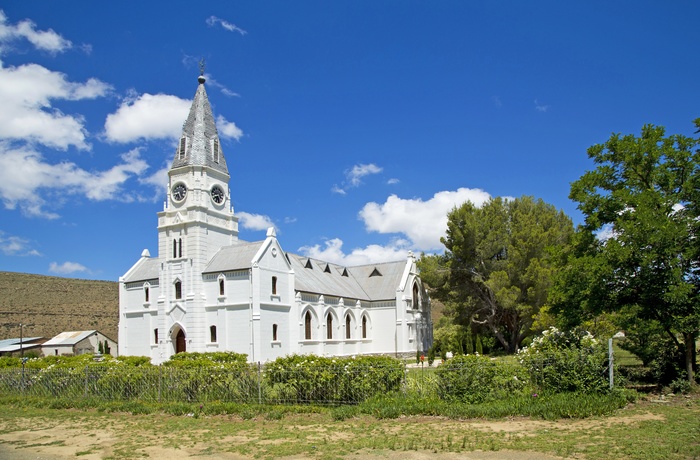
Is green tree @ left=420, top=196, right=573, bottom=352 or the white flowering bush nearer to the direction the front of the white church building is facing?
the white flowering bush

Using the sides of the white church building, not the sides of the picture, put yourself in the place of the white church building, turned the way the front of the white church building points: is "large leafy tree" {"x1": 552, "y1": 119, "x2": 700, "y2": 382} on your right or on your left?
on your left

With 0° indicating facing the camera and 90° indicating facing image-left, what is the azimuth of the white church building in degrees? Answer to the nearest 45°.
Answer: approximately 45°
